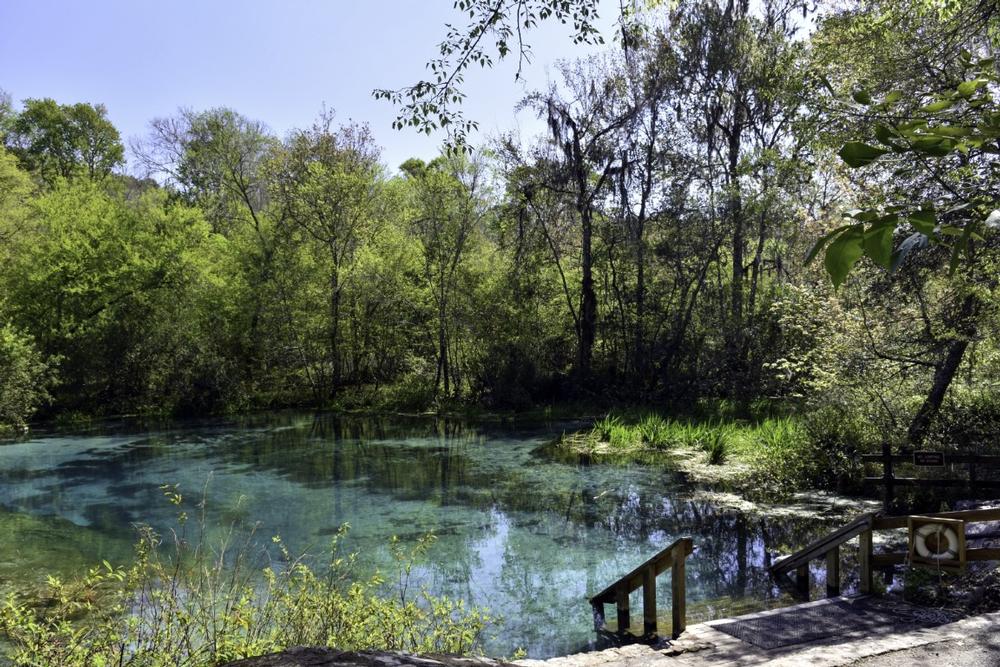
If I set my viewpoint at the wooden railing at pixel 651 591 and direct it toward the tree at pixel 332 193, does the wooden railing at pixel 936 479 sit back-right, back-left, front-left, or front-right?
front-right

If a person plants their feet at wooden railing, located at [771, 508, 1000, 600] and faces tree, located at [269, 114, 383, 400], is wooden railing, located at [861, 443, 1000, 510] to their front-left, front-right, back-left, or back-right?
front-right

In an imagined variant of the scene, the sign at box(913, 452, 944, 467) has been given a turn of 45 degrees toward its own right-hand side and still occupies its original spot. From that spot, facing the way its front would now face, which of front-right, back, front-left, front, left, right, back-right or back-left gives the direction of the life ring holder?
front-left

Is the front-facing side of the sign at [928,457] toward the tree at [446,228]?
no

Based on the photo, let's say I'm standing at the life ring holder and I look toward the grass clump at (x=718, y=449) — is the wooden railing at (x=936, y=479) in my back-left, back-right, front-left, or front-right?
front-right

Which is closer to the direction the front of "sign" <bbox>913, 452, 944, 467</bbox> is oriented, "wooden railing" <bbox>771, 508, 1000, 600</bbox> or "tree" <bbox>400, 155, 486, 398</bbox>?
the wooden railing

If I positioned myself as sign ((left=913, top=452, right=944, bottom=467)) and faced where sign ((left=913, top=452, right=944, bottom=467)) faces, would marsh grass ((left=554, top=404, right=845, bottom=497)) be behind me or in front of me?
behind

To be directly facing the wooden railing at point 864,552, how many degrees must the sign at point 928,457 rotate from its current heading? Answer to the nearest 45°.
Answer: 0° — it already faces it

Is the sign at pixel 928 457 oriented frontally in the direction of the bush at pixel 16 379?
no

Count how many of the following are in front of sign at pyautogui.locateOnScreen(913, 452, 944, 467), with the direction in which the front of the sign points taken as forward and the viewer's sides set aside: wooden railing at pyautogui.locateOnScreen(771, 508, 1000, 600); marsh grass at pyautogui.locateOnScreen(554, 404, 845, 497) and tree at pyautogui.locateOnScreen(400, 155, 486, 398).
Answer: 1

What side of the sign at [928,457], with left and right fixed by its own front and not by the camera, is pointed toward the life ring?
front

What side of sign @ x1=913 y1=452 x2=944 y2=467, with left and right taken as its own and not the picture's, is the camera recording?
front

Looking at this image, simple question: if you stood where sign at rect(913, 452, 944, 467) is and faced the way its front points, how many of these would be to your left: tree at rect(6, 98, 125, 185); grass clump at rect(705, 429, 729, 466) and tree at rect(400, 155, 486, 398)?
0

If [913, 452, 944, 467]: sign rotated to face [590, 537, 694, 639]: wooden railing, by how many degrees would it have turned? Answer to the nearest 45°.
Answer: approximately 45° to its right
